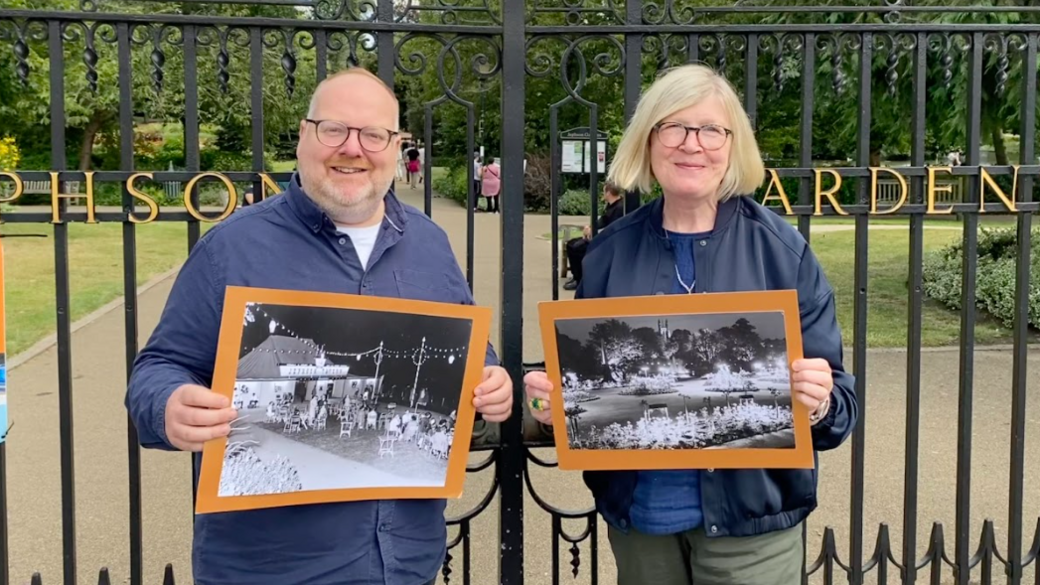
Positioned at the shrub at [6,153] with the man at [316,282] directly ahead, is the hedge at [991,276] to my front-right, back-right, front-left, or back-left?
front-left

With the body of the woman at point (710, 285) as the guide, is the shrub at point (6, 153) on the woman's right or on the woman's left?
on the woman's right

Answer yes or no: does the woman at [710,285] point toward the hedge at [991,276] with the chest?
no

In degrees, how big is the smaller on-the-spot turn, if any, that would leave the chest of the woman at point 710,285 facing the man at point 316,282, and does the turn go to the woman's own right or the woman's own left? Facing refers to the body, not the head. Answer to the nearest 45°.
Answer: approximately 90° to the woman's own right

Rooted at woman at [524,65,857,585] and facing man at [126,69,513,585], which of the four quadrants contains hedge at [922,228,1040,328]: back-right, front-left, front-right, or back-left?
back-right

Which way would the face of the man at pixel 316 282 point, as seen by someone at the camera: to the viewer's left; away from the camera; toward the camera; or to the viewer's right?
toward the camera

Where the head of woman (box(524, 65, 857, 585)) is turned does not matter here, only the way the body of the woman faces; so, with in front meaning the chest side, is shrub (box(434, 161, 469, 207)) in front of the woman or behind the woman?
behind

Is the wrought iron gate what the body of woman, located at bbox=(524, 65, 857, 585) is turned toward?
no

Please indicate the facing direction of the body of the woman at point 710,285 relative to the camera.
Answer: toward the camera

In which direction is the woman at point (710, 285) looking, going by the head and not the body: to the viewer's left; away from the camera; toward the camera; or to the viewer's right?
toward the camera
